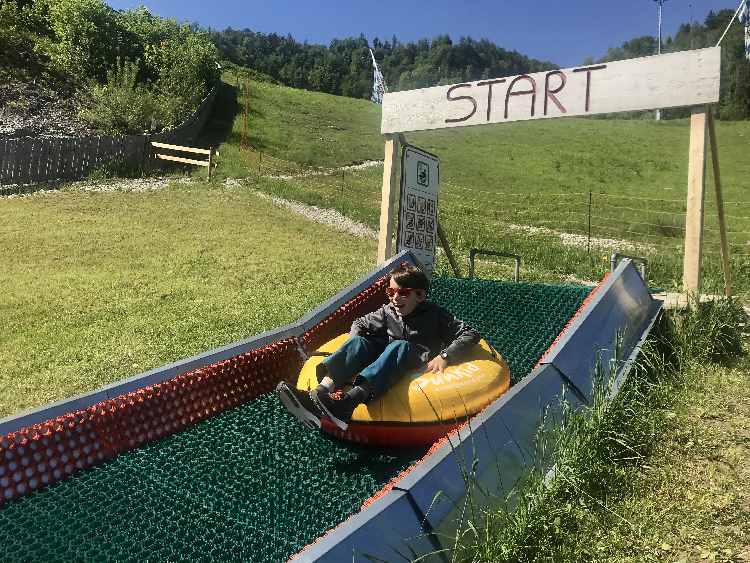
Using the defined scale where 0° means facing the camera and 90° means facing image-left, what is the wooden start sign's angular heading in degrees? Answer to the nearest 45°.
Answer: approximately 45°

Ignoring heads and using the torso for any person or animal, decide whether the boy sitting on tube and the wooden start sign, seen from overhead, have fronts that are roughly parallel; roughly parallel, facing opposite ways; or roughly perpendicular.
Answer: roughly parallel

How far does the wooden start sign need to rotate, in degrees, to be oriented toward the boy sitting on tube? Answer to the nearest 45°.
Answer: approximately 45° to its left

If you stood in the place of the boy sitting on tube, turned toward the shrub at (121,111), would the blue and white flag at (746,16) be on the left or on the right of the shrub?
right

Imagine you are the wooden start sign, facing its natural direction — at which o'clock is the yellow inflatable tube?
The yellow inflatable tube is roughly at 11 o'clock from the wooden start sign.

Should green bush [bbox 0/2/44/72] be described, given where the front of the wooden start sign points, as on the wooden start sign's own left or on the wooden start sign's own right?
on the wooden start sign's own right

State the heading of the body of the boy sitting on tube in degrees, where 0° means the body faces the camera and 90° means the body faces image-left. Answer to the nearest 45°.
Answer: approximately 45°

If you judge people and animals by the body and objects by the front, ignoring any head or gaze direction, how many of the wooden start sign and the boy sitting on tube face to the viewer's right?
0

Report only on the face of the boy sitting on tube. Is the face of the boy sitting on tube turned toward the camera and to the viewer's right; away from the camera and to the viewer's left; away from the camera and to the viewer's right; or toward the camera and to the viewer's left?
toward the camera and to the viewer's left

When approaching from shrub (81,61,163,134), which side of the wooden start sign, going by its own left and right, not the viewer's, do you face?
right

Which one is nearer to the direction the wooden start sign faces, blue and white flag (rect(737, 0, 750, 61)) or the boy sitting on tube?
the boy sitting on tube

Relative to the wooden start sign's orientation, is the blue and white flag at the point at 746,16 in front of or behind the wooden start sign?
behind
